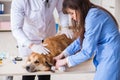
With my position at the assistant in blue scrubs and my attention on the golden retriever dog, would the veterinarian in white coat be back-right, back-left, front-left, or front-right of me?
front-right

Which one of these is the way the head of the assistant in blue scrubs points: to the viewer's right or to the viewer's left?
to the viewer's left

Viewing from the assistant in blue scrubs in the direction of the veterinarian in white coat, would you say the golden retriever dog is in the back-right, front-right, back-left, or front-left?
front-left

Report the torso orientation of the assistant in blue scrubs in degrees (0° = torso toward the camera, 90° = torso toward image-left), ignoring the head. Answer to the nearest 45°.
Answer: approximately 90°

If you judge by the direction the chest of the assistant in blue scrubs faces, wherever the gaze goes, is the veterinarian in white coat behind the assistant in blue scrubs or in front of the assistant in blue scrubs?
in front
